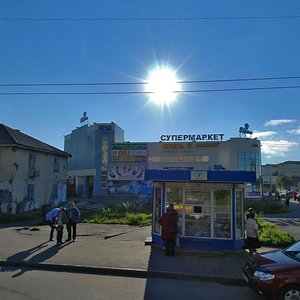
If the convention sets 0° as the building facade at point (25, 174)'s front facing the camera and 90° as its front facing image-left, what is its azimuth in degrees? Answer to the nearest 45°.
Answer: approximately 315°

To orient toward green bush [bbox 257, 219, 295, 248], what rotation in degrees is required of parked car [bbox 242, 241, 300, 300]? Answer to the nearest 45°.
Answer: approximately 135° to its right

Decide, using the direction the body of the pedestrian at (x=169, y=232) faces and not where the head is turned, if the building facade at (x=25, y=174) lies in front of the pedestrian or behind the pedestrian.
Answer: in front

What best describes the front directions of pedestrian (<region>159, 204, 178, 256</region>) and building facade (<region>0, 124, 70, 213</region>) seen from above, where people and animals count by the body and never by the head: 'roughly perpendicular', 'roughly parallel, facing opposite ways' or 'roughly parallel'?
roughly perpendicular

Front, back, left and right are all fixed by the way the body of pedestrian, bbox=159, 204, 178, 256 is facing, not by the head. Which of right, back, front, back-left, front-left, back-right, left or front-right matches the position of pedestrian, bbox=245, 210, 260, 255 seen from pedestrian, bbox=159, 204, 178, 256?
right

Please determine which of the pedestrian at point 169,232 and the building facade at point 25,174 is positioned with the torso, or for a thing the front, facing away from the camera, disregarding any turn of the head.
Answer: the pedestrian

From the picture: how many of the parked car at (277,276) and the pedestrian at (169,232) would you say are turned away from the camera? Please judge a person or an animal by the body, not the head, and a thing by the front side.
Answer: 1

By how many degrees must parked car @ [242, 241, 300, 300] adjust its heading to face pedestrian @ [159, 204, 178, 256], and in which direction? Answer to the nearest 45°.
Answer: approximately 90° to its right

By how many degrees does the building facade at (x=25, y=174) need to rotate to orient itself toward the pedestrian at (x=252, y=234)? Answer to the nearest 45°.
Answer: approximately 45° to its right

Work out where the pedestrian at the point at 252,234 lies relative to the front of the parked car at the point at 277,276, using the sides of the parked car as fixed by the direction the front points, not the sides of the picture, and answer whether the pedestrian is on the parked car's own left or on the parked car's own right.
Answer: on the parked car's own right

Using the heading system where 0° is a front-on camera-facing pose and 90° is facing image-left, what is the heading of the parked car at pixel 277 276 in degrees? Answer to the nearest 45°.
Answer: approximately 45°

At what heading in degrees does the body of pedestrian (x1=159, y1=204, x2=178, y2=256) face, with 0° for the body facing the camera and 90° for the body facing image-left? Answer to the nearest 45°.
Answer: approximately 180°

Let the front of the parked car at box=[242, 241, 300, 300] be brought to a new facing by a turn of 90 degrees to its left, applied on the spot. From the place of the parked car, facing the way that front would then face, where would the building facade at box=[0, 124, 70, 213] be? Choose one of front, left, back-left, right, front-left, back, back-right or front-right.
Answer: back

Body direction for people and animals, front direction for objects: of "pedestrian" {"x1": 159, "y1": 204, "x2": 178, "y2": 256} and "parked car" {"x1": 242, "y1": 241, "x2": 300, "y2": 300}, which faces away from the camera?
the pedestrian
